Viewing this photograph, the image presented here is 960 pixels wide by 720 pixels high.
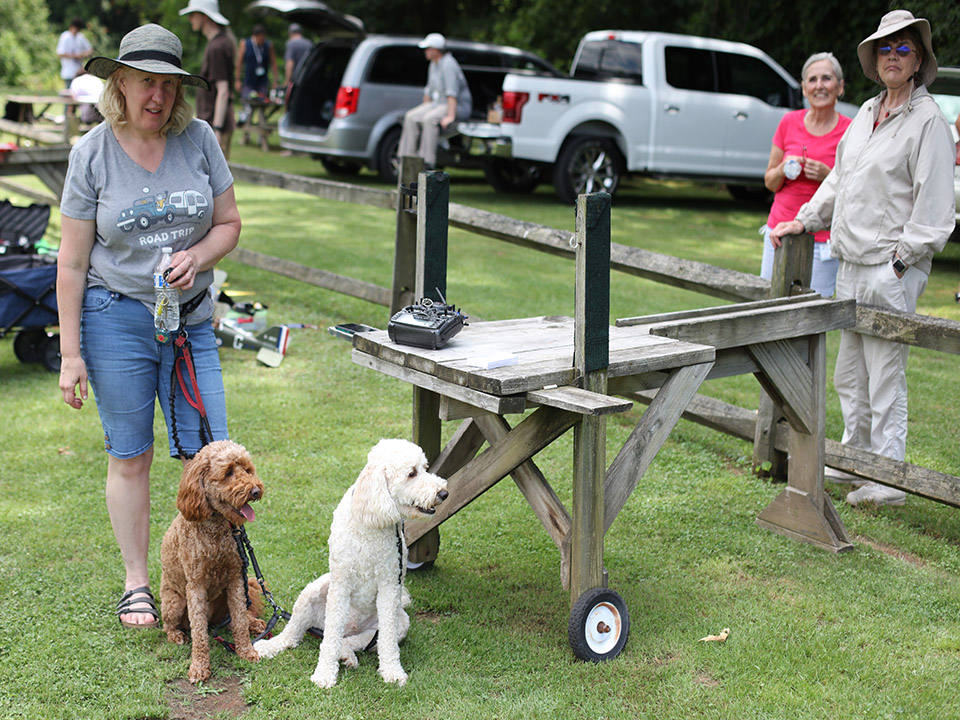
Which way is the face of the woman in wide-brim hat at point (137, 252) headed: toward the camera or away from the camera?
toward the camera

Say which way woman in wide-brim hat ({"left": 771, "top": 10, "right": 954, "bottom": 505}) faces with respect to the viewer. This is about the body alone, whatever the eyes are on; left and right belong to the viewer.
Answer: facing the viewer and to the left of the viewer

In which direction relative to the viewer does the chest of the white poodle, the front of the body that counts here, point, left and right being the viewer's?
facing the viewer and to the right of the viewer

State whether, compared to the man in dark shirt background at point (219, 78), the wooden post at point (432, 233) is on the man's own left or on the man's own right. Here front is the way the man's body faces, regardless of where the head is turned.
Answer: on the man's own left

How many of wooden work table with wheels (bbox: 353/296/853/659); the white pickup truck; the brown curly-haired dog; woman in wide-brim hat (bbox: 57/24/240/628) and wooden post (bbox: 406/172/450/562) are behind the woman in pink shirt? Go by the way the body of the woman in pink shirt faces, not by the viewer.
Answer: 1

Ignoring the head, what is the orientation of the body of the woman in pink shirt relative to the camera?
toward the camera

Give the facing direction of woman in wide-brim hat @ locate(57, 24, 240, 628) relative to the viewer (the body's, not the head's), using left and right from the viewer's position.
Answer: facing the viewer

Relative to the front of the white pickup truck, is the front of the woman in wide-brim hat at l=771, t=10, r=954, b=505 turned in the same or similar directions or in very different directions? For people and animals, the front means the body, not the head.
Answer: very different directions

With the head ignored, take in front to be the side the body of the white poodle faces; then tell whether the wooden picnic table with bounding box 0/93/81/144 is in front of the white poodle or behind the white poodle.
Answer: behind

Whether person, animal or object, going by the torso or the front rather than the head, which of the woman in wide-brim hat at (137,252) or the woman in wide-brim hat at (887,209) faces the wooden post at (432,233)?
the woman in wide-brim hat at (887,209)

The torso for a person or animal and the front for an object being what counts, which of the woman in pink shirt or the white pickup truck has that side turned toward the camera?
the woman in pink shirt

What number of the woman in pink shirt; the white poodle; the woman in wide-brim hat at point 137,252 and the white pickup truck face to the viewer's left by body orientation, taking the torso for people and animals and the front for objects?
0
